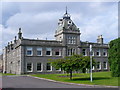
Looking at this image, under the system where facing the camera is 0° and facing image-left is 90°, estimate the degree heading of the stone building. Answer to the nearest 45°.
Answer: approximately 315°
